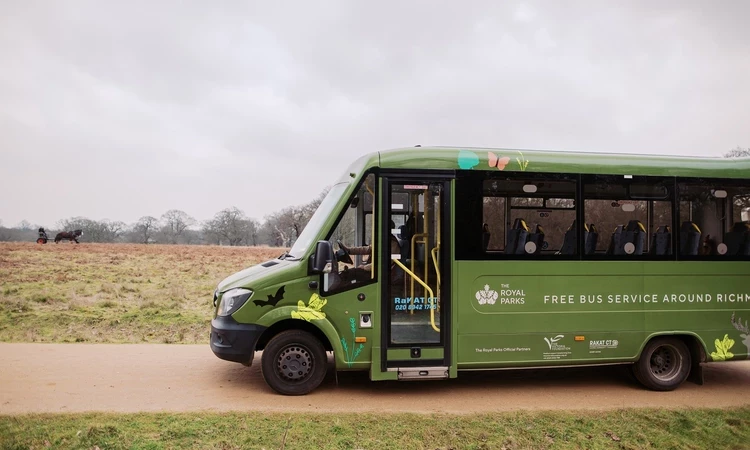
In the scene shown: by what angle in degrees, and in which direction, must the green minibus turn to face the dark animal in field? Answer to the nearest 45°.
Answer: approximately 45° to its right

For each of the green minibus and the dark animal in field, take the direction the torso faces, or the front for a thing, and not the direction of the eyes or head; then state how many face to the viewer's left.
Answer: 1

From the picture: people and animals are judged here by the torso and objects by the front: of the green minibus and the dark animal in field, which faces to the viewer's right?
the dark animal in field

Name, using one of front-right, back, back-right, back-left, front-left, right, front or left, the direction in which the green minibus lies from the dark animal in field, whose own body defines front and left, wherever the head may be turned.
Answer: right

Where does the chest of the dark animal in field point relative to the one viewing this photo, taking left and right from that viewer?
facing to the right of the viewer

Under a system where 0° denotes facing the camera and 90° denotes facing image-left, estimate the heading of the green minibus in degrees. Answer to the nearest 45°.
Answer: approximately 90°
